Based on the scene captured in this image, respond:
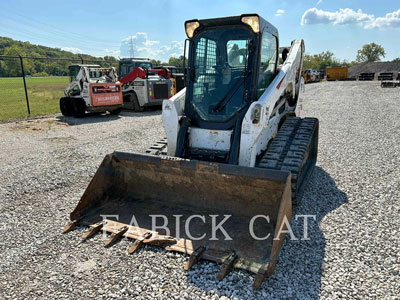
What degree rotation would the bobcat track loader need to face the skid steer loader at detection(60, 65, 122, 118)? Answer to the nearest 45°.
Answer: approximately 90° to its right

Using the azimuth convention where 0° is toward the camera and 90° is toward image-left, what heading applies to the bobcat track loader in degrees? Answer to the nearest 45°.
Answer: approximately 45°

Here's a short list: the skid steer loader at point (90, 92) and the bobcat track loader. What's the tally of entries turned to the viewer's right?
0
